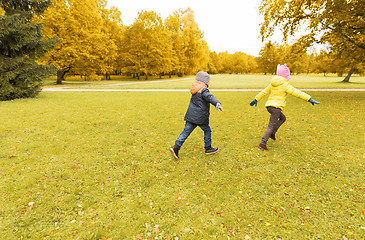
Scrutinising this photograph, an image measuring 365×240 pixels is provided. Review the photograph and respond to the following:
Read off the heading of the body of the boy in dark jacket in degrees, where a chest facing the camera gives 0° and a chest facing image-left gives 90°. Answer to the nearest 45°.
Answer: approximately 225°

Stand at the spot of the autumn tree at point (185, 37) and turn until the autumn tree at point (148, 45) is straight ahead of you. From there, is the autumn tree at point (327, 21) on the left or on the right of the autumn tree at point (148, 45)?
left

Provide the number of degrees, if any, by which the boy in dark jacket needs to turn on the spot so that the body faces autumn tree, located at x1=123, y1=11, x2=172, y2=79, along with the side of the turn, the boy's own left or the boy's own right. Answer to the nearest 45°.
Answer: approximately 45° to the boy's own left

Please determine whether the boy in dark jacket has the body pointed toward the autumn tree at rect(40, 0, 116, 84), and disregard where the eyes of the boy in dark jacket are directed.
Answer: no

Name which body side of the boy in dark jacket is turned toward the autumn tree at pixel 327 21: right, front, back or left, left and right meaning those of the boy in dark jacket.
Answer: front

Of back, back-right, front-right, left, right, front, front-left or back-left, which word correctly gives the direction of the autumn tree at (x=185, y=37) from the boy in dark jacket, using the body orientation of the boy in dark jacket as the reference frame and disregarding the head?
front-left

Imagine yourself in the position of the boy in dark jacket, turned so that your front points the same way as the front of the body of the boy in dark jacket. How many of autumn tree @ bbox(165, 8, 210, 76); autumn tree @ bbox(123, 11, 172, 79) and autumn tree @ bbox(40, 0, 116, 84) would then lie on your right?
0
